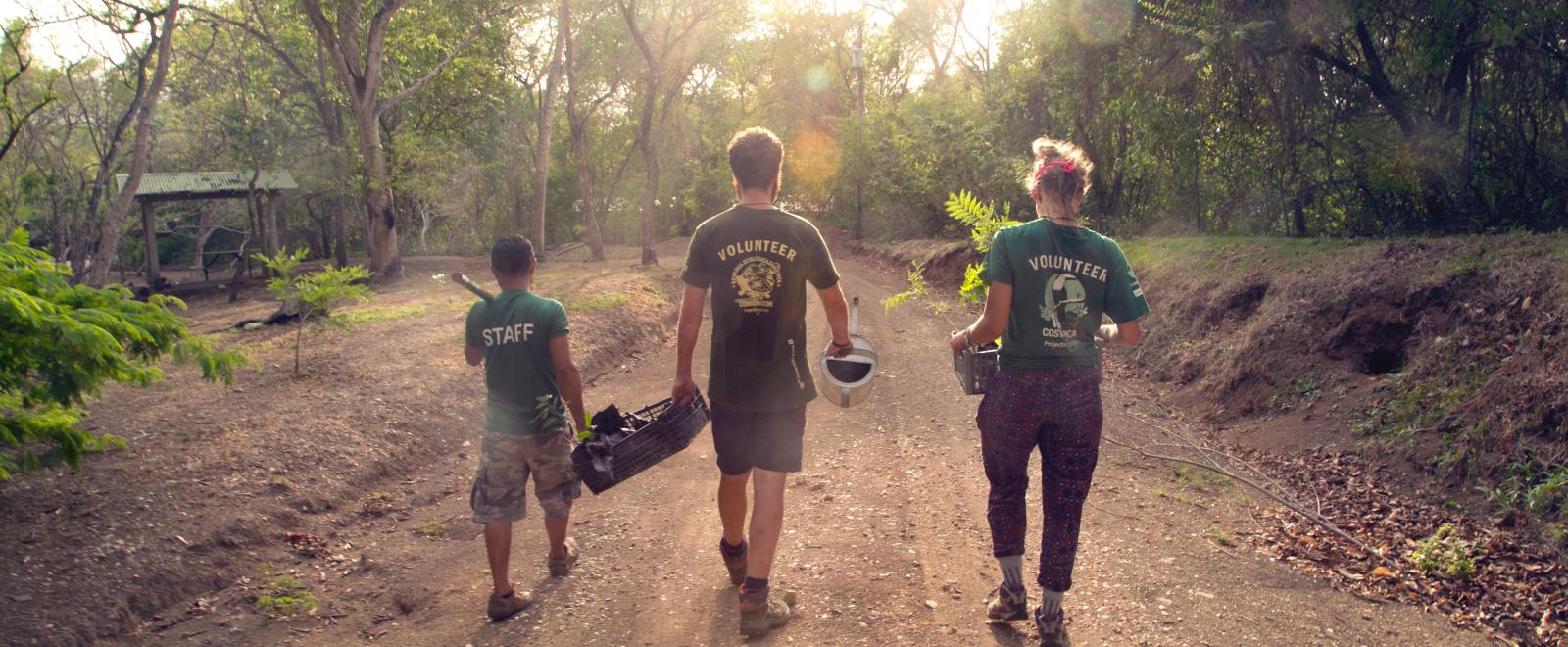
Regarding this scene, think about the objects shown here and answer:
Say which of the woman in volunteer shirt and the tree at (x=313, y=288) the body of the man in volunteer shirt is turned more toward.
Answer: the tree

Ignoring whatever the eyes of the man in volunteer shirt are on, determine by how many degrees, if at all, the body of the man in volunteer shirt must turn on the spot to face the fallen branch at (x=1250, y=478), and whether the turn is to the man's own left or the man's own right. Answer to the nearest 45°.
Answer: approximately 45° to the man's own right

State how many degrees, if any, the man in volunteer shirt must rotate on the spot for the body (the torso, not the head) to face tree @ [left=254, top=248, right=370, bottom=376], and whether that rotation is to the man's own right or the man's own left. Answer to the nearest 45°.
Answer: approximately 45° to the man's own left

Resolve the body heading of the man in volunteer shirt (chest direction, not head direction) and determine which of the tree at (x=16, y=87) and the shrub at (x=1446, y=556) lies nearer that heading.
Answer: the tree

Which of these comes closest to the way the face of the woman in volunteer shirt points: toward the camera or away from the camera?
away from the camera

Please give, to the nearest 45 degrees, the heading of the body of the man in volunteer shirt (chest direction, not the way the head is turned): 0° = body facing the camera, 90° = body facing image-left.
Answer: approximately 180°

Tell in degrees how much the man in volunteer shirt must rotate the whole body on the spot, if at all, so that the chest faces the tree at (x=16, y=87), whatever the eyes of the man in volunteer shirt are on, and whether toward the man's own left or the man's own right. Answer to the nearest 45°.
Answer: approximately 45° to the man's own left

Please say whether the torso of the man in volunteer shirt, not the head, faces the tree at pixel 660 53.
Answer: yes

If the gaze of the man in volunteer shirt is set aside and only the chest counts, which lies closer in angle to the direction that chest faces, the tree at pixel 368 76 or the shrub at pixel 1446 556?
the tree

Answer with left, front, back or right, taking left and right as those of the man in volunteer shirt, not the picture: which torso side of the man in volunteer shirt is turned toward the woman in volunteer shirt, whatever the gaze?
right

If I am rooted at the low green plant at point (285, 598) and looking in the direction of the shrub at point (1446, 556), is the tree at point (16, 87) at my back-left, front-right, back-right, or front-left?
back-left
